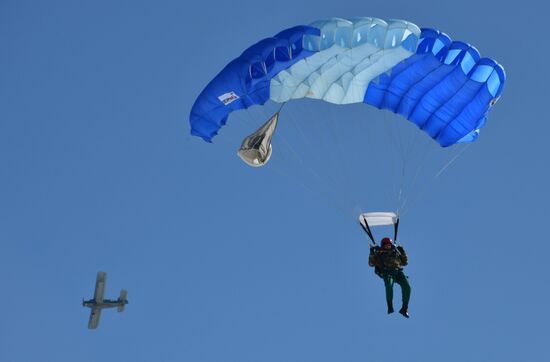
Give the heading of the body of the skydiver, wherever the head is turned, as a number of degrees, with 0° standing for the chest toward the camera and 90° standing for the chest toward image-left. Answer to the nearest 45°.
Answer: approximately 0°

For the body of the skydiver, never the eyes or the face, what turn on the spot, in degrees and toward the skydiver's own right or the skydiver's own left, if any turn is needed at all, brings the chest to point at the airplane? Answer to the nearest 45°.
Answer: approximately 135° to the skydiver's own right

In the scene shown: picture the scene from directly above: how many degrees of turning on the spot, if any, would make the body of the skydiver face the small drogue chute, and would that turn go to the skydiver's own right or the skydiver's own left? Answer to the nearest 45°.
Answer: approximately 90° to the skydiver's own right
